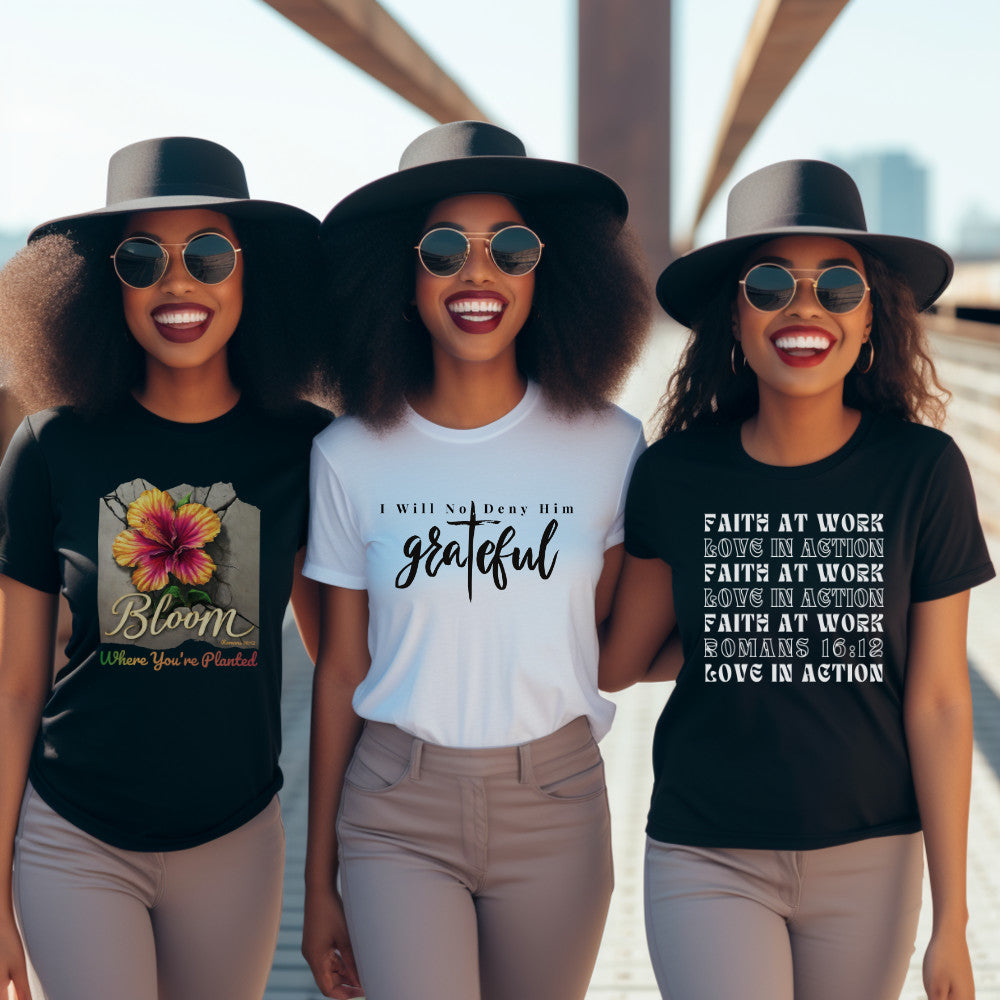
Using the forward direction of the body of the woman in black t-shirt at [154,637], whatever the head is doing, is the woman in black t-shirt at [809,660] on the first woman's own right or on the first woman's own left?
on the first woman's own left

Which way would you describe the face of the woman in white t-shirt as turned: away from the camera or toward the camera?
toward the camera

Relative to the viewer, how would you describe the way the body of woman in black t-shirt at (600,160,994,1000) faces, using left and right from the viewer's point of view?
facing the viewer

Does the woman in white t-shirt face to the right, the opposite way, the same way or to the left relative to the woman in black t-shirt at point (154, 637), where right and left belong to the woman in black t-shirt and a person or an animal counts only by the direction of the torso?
the same way

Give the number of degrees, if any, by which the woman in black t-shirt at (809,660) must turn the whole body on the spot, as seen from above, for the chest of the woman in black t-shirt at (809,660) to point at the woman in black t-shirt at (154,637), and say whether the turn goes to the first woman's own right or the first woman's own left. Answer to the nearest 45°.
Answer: approximately 90° to the first woman's own right

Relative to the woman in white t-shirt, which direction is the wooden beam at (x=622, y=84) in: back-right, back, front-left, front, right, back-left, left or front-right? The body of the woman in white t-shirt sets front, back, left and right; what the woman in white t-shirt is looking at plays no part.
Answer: back

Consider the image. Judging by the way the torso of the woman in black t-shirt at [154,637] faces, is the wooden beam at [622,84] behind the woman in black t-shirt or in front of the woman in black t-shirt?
behind

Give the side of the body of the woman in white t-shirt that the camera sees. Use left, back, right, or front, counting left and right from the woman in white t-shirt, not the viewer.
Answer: front

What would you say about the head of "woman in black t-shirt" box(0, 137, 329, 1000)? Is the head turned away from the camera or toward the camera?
toward the camera

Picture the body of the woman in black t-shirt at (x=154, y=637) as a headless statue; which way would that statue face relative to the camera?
toward the camera

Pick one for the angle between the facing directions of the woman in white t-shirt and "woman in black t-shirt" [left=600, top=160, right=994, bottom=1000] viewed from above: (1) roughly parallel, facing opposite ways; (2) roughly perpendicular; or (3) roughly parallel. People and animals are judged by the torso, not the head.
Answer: roughly parallel

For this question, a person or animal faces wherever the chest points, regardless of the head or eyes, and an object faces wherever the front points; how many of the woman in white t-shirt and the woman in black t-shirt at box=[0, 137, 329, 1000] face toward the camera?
2
